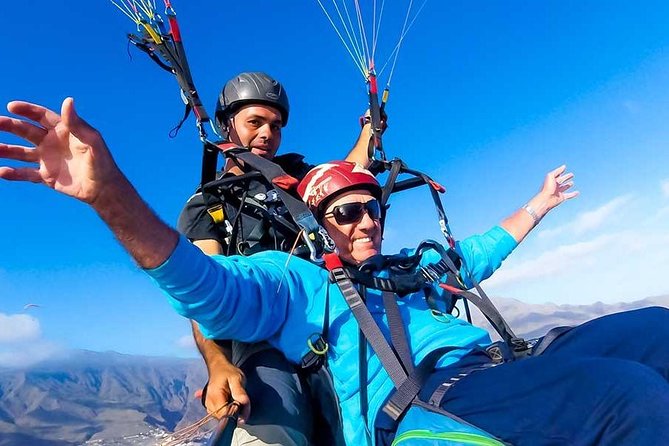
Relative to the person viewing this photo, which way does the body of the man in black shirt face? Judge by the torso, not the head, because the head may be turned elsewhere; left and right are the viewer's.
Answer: facing the viewer and to the right of the viewer
